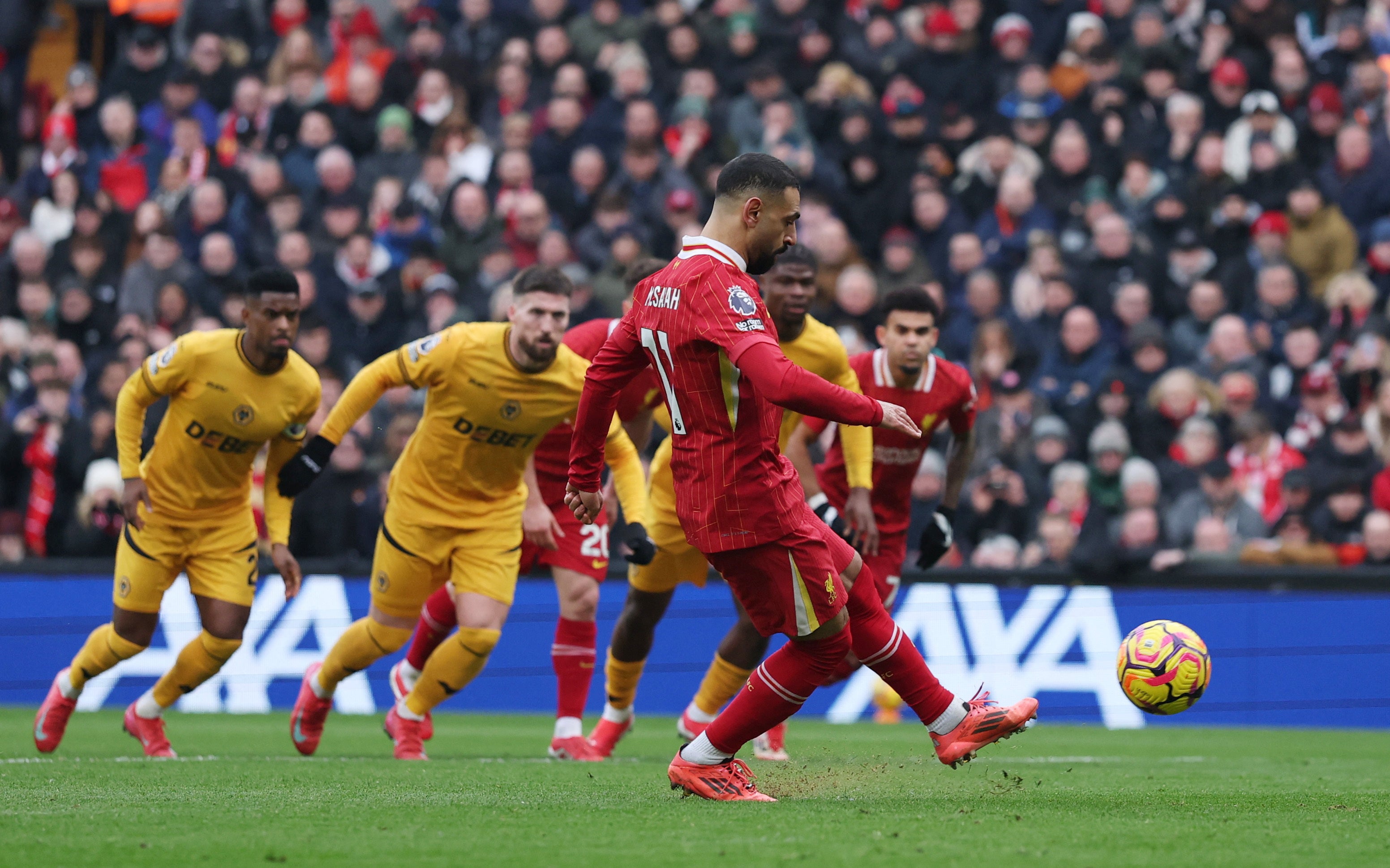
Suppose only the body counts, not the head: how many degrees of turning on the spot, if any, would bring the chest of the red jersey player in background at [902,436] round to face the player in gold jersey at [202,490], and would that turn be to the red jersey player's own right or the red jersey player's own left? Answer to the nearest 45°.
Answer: approximately 90° to the red jersey player's own right

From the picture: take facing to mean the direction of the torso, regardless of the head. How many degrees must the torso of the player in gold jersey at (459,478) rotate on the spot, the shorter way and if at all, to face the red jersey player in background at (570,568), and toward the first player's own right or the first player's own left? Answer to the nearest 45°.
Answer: approximately 90° to the first player's own left

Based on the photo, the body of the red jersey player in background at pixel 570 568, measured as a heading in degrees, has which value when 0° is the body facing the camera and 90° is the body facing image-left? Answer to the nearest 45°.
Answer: approximately 315°

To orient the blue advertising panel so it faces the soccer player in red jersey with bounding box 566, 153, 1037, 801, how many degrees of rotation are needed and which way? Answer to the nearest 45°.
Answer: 0° — it already faces them

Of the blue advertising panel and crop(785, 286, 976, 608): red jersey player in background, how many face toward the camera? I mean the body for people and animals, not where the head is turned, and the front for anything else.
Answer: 2
